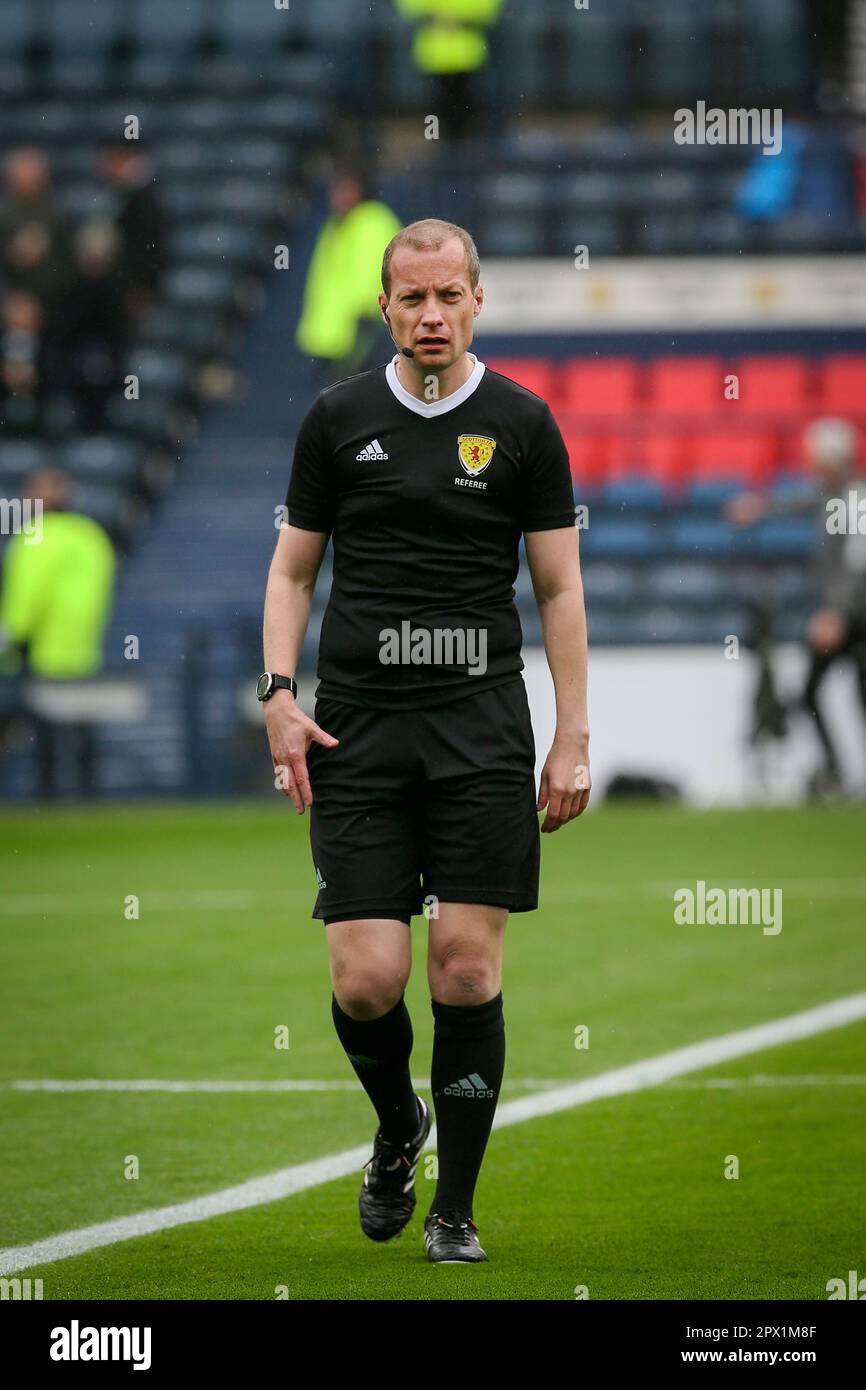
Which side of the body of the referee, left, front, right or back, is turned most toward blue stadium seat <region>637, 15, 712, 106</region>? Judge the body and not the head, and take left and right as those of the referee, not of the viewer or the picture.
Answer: back

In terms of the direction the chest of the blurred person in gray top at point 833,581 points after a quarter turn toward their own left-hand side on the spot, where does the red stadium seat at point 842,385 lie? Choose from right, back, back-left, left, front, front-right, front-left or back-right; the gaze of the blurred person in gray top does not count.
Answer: back-left

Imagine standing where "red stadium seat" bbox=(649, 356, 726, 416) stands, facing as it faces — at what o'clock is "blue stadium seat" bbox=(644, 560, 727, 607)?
The blue stadium seat is roughly at 12 o'clock from the red stadium seat.

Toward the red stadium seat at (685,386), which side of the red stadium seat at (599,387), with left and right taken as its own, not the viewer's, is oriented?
left

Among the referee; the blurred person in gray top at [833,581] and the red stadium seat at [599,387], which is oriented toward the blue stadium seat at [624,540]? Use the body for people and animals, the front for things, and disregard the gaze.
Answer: the red stadium seat

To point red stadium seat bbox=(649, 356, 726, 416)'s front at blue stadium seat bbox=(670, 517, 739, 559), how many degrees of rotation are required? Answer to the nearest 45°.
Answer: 0° — it already faces it

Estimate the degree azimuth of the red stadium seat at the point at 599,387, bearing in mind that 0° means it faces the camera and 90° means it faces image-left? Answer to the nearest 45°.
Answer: approximately 0°

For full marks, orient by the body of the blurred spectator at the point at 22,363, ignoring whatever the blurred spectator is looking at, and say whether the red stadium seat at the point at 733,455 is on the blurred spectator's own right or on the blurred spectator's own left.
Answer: on the blurred spectator's own left
